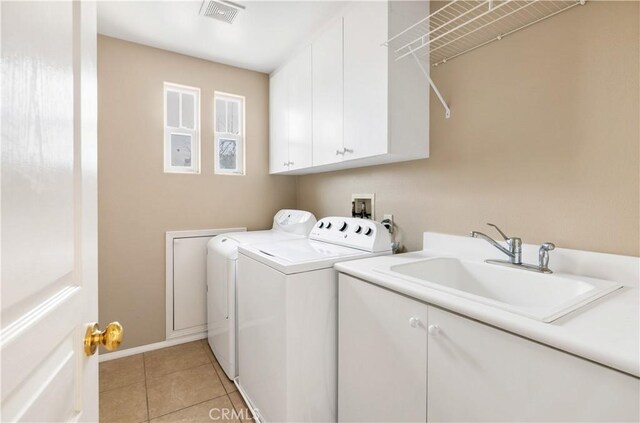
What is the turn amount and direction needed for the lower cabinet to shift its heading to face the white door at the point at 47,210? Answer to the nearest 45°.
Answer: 0° — it already faces it

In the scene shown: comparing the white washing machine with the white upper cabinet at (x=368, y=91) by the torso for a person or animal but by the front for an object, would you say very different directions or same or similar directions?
same or similar directions

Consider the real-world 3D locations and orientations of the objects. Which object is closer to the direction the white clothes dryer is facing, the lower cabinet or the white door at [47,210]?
the white door

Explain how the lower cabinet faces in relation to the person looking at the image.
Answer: facing the viewer and to the left of the viewer

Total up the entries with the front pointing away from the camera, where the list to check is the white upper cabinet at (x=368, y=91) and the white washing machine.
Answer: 0

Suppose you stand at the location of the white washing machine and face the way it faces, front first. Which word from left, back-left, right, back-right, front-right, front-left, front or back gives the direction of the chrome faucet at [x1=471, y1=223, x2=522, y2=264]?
back-left

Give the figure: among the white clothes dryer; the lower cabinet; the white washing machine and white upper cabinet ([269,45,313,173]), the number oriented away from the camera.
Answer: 0

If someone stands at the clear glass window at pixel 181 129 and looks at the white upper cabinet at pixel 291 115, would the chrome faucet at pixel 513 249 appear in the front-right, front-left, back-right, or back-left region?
front-right

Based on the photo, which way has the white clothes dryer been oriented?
to the viewer's left

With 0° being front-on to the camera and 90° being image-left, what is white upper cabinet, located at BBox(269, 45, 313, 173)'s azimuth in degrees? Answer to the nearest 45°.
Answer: approximately 45°

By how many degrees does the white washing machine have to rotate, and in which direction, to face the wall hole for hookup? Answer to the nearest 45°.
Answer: approximately 180°

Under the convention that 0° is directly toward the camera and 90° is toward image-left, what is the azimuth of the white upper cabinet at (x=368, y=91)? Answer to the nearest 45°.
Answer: approximately 45°
